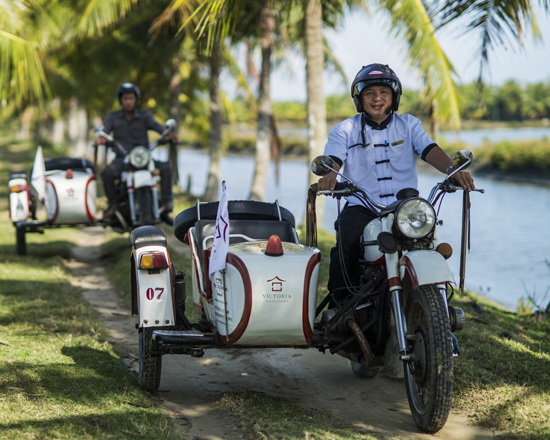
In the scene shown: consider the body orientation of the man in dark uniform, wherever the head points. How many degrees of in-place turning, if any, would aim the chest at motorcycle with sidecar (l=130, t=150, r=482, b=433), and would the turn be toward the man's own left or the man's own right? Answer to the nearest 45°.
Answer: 0° — they already face it

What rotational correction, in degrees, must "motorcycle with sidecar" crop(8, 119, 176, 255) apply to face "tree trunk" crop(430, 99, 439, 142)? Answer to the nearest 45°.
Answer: approximately 90° to its left

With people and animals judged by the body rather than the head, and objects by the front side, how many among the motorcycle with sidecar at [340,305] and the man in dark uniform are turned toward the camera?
2

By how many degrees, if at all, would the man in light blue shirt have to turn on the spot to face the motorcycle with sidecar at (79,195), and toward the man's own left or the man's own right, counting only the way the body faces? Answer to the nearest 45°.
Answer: approximately 135° to the man's own right

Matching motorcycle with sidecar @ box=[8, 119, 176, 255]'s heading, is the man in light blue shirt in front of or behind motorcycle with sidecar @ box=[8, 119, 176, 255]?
in front

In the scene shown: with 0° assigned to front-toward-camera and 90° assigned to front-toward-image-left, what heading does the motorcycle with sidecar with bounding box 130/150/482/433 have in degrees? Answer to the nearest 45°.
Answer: approximately 0°

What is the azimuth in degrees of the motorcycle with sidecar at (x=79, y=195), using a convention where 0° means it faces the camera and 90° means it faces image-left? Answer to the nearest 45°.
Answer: approximately 0°

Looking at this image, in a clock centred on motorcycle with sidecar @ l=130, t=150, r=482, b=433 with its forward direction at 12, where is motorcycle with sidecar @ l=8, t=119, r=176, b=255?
motorcycle with sidecar @ l=8, t=119, r=176, b=255 is roughly at 5 o'clock from motorcycle with sidecar @ l=130, t=150, r=482, b=433.

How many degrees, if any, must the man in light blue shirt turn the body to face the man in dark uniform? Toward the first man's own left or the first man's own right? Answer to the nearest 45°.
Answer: approximately 135° to the first man's own right

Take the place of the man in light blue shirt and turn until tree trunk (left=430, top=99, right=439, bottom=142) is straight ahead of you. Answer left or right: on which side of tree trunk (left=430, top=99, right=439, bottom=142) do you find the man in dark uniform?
left
